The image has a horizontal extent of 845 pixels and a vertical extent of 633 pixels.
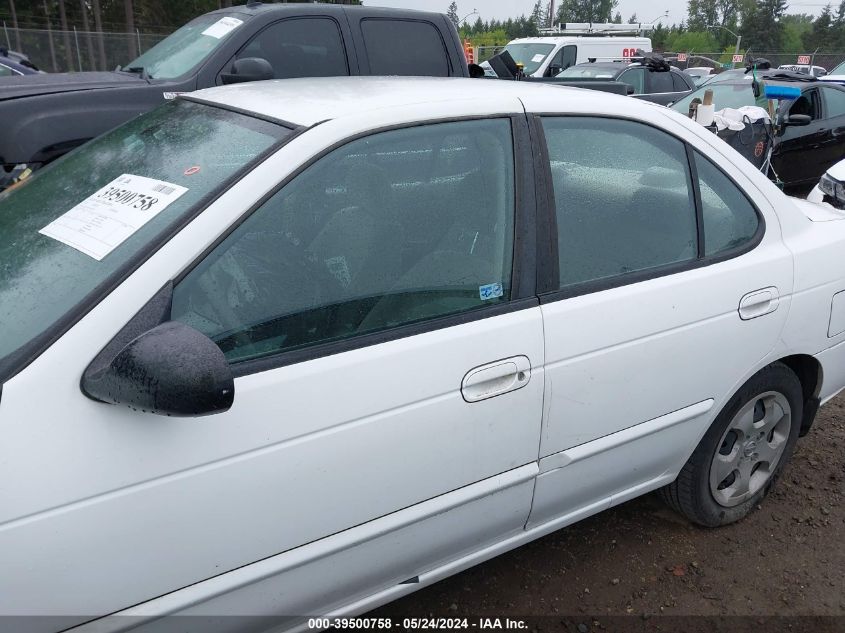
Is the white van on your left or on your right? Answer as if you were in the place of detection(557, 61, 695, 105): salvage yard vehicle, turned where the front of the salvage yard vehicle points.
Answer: on your right

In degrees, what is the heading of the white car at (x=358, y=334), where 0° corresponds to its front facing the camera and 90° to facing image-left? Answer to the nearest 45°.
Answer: approximately 45°

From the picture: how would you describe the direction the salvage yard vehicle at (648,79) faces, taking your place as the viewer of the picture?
facing the viewer and to the left of the viewer

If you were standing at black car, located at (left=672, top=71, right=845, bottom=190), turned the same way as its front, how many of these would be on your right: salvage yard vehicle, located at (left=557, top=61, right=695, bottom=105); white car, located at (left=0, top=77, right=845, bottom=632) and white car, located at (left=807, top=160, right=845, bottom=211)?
1

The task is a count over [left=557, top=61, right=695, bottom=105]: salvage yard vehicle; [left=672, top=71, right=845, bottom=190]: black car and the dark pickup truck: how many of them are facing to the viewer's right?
0

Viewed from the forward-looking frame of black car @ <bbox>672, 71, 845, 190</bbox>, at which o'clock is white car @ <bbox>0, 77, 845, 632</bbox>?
The white car is roughly at 11 o'clock from the black car.

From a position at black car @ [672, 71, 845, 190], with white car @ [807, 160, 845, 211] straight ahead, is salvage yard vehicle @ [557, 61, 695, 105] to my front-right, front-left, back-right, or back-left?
back-right

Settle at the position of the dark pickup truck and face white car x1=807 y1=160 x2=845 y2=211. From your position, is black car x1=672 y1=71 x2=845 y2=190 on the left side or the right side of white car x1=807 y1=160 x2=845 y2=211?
left

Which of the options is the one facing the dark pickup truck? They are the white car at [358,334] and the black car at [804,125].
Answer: the black car

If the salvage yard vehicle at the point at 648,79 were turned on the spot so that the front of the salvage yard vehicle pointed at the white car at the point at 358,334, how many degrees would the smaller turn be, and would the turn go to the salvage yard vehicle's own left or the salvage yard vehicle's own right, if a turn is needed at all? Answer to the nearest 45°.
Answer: approximately 45° to the salvage yard vehicle's own left

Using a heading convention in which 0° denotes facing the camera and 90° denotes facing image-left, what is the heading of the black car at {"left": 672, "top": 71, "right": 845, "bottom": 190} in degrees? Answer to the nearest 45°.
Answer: approximately 45°

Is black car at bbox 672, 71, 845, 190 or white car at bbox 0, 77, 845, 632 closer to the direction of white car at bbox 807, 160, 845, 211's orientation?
the white car

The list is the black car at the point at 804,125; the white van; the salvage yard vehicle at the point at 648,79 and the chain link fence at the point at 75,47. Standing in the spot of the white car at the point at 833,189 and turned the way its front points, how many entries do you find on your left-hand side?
0

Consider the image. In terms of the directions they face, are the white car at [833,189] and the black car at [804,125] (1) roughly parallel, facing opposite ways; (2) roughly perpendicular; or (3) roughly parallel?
roughly parallel

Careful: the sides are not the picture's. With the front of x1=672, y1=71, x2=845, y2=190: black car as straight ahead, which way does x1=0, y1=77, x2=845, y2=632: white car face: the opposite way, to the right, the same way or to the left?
the same way

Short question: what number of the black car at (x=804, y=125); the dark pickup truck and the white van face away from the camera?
0

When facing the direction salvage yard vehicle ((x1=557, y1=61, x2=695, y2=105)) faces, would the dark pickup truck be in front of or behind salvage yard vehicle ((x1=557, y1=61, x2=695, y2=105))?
in front

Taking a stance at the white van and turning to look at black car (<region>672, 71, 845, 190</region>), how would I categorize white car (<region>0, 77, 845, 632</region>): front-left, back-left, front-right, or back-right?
front-right

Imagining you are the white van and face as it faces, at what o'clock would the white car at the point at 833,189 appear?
The white car is roughly at 10 o'clock from the white van.
